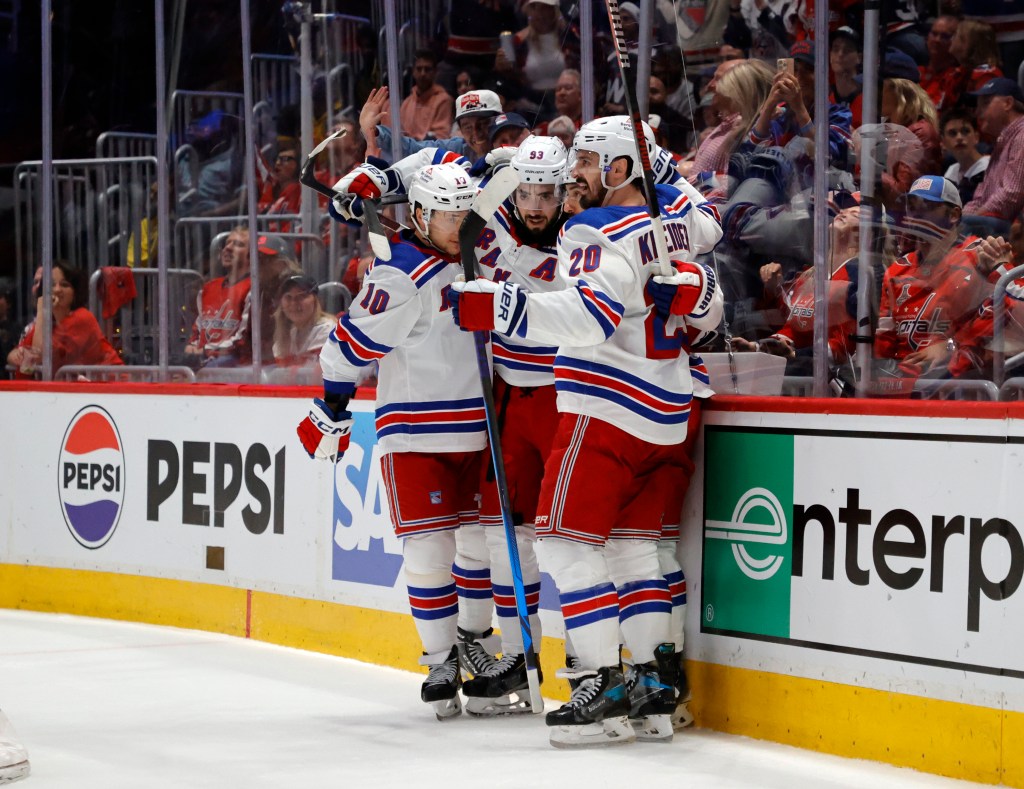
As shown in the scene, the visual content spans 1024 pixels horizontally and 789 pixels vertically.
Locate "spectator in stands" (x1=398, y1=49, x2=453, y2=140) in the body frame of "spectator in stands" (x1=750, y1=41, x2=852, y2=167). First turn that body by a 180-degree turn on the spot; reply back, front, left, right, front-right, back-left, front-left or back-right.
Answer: left

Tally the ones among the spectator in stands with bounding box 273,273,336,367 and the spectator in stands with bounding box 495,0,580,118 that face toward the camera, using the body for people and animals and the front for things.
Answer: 2

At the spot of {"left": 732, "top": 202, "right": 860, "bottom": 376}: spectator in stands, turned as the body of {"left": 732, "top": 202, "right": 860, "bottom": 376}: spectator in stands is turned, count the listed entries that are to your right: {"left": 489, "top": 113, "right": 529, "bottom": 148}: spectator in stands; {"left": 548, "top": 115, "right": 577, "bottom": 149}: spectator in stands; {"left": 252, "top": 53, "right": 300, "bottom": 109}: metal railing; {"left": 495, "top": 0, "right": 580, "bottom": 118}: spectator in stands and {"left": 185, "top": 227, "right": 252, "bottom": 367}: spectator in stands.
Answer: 5

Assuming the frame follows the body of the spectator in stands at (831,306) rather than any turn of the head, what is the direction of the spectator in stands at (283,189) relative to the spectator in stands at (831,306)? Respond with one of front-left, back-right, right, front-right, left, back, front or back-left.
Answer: right

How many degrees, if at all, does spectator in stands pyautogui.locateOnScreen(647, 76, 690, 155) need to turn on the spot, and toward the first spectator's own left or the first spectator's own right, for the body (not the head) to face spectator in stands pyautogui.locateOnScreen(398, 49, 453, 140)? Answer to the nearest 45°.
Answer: approximately 90° to the first spectator's own right

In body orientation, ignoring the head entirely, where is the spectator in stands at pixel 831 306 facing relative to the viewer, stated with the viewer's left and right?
facing the viewer and to the left of the viewer

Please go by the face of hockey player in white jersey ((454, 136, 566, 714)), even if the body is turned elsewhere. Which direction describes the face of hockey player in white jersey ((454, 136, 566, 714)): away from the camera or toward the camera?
toward the camera

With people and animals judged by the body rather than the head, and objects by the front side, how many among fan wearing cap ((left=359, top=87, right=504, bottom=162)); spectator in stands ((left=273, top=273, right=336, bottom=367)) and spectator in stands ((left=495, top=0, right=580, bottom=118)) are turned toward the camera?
3

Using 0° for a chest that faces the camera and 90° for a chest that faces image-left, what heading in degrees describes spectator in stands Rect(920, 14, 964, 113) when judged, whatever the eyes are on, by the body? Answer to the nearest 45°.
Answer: approximately 45°

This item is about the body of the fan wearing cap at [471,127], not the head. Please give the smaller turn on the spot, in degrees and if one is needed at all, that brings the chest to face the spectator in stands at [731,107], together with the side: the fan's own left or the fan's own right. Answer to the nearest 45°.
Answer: approximately 45° to the fan's own left

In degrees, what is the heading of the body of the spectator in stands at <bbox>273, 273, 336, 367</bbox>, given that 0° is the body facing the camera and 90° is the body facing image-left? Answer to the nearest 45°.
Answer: approximately 0°

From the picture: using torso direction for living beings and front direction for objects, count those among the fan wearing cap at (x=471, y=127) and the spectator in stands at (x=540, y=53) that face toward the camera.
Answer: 2

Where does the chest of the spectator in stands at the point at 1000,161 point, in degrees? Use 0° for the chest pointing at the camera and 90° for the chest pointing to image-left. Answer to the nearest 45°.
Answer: approximately 45°

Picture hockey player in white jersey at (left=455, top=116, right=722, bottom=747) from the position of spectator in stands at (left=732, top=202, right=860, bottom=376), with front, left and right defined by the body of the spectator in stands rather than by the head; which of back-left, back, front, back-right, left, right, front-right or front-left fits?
front

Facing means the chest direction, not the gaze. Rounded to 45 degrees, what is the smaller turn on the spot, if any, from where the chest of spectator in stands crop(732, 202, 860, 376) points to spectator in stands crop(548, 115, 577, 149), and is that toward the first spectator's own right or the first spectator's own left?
approximately 90° to the first spectator's own right

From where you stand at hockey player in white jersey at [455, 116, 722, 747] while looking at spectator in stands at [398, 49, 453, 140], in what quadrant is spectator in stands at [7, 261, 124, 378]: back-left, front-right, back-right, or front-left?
front-left

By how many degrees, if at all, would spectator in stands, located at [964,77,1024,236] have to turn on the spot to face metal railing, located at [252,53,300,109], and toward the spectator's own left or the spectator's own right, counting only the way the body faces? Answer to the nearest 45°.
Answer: approximately 90° to the spectator's own right

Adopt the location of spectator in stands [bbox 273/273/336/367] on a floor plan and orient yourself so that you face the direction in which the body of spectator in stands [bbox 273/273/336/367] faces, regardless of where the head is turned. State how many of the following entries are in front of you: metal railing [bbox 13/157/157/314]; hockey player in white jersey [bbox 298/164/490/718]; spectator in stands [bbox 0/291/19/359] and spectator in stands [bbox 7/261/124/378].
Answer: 1

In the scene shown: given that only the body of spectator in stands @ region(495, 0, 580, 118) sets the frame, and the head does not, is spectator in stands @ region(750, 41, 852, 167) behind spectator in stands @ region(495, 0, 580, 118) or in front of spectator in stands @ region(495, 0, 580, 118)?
in front
